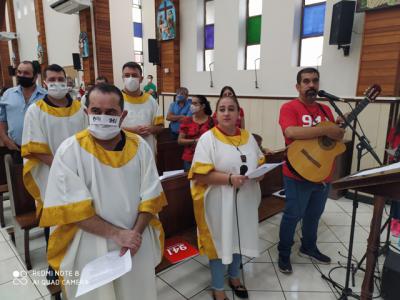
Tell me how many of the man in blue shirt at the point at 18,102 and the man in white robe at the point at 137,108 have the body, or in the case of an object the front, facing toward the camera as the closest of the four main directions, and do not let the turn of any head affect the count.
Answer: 2

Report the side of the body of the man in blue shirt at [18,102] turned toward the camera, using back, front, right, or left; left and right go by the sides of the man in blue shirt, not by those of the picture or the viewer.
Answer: front

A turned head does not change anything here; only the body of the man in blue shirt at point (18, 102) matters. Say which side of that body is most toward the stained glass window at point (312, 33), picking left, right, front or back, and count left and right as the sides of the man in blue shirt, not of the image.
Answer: left

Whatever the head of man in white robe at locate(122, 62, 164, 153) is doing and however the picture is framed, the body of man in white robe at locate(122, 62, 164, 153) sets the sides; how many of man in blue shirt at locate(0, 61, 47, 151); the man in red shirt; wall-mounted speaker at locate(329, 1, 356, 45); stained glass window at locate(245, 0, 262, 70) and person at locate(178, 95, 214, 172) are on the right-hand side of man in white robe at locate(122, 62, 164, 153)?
1

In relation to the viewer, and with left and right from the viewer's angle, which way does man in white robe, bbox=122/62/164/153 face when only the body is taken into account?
facing the viewer

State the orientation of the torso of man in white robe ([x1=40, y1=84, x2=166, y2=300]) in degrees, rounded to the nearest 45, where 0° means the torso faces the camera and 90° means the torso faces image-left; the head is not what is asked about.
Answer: approximately 315°

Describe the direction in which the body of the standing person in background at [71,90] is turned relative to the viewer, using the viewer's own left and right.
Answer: facing the viewer and to the right of the viewer

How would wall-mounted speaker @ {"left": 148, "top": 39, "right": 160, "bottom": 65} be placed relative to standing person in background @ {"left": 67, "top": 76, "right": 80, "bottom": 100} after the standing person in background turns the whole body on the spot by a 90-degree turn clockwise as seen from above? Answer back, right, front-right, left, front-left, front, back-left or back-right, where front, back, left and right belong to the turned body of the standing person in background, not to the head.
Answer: back
